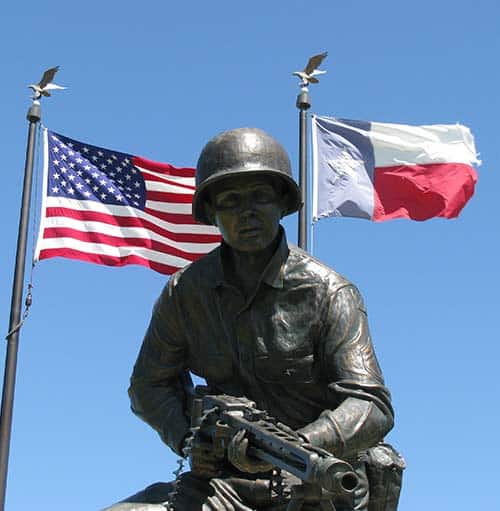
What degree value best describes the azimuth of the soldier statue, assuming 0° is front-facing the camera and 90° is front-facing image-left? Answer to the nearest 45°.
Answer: approximately 0°

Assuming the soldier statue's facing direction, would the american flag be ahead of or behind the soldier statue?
behind

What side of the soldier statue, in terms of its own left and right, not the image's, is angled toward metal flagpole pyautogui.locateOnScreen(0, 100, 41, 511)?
back

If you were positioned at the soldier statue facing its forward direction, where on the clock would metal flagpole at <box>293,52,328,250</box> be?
The metal flagpole is roughly at 6 o'clock from the soldier statue.

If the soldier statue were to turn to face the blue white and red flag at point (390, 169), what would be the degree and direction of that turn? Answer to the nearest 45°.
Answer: approximately 180°
